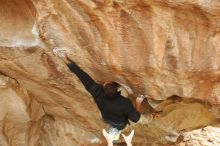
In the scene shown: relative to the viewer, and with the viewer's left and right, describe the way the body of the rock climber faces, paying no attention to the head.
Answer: facing away from the viewer

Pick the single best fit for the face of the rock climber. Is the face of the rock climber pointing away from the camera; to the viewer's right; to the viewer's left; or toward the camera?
away from the camera
